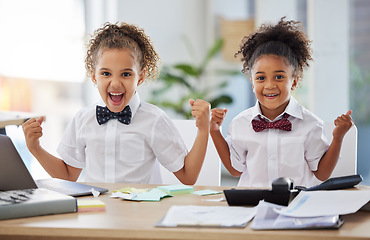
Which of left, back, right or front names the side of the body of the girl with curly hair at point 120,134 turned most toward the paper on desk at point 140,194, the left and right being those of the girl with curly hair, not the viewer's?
front

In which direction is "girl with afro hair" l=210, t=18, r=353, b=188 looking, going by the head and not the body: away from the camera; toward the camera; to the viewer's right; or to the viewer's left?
toward the camera

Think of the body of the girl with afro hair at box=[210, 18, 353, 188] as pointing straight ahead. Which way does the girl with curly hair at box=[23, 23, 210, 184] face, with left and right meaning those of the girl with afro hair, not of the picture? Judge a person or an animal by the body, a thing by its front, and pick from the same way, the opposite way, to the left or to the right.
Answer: the same way

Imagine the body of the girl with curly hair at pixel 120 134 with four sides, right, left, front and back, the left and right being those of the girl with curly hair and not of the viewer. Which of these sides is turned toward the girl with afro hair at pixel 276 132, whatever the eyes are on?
left

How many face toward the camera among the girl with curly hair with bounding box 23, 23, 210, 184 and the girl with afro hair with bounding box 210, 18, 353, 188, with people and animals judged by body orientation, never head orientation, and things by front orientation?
2

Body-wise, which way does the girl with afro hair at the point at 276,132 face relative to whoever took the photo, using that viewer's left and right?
facing the viewer

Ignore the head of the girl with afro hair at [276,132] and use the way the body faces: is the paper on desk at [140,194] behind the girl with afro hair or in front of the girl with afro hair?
in front

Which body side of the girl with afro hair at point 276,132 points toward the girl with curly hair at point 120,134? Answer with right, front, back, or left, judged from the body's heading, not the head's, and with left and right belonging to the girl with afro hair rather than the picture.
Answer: right

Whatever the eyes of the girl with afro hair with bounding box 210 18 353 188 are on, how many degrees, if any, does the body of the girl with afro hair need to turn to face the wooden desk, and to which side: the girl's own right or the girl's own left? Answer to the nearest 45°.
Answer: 0° — they already face it

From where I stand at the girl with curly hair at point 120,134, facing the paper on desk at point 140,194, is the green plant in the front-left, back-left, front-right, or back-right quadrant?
back-left

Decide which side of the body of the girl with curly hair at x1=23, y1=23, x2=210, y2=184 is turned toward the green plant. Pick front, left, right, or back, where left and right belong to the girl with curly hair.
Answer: back

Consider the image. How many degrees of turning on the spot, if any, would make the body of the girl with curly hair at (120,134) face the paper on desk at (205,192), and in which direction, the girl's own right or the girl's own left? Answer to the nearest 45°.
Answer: approximately 45° to the girl's own left

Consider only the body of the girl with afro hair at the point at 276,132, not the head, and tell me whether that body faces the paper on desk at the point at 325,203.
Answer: yes

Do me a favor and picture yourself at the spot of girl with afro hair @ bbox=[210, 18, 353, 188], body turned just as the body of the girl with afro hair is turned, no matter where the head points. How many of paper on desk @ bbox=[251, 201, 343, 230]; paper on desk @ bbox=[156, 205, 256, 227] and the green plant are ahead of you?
2

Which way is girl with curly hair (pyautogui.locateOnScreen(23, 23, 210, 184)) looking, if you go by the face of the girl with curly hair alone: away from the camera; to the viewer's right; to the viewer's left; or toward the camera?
toward the camera

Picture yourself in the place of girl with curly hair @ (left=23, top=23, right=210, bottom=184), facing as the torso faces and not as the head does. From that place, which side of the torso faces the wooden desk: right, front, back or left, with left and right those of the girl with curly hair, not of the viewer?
front
